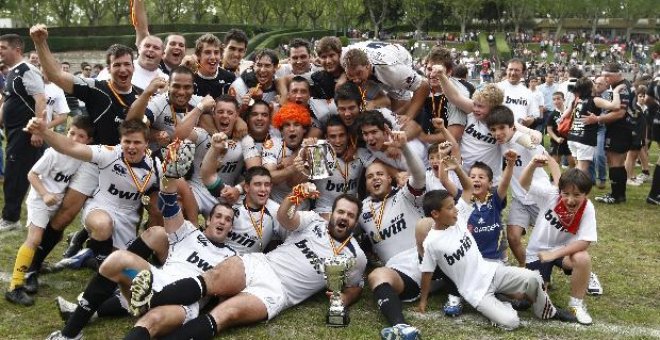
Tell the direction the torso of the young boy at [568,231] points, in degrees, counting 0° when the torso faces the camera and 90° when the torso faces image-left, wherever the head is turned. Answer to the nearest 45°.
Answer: approximately 0°

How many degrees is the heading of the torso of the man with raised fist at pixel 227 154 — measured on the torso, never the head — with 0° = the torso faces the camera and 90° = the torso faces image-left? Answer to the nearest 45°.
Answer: approximately 0°

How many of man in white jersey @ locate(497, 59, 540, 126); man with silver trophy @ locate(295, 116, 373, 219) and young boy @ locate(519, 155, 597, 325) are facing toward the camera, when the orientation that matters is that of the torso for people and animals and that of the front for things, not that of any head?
3

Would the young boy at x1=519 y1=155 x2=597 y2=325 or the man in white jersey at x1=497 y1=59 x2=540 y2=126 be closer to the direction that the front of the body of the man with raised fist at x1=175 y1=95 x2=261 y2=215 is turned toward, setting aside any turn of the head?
the young boy

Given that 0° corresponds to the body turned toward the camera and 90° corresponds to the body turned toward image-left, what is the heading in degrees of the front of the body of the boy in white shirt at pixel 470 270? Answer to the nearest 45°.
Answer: approximately 315°

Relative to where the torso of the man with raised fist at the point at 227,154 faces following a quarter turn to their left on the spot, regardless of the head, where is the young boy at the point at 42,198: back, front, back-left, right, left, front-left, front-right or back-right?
back

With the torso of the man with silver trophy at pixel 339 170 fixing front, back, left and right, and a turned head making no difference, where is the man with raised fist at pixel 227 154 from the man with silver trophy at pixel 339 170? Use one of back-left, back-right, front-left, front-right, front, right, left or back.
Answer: right

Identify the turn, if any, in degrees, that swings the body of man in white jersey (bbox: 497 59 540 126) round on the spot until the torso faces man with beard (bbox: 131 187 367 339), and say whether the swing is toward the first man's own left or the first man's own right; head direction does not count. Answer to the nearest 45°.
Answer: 0° — they already face them

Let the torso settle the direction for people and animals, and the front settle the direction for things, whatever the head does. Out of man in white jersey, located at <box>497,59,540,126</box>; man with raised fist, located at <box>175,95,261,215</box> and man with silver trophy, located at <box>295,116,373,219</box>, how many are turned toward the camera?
3

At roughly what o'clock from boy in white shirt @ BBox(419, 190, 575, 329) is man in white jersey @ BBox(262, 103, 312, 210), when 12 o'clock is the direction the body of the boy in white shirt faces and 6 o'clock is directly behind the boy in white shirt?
The man in white jersey is roughly at 5 o'clock from the boy in white shirt.

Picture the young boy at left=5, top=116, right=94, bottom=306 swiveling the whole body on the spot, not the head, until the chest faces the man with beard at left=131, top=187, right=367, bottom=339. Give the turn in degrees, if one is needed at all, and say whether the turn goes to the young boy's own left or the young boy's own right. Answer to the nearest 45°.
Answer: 0° — they already face them
